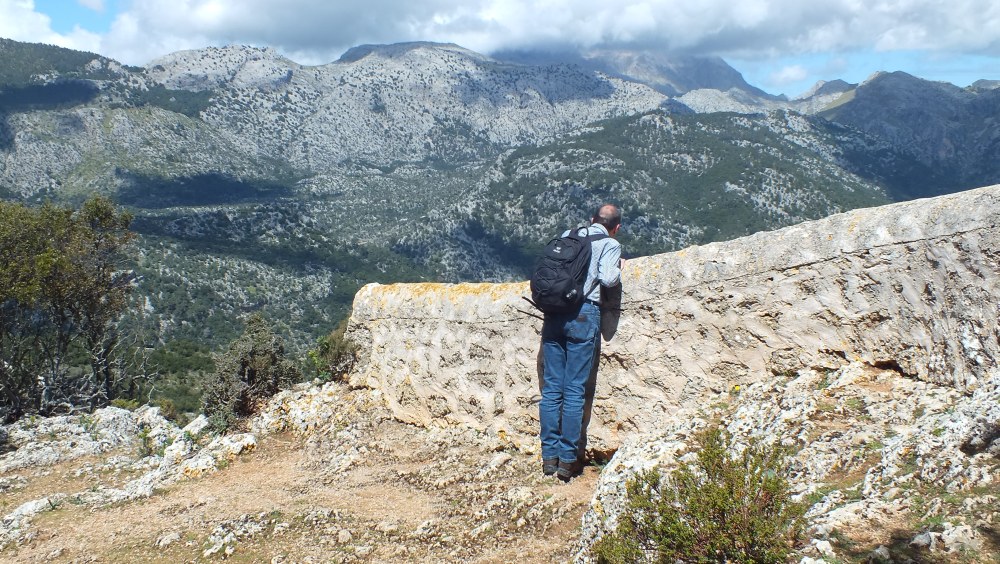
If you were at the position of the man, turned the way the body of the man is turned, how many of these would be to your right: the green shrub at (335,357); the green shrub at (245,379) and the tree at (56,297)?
0

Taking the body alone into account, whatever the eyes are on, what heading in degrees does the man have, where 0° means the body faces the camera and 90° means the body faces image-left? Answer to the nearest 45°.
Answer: approximately 225°

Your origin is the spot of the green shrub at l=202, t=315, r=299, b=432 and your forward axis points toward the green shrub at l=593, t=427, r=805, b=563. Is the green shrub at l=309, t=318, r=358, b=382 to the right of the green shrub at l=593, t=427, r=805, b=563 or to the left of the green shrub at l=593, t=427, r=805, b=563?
left

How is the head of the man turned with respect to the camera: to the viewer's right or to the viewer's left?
to the viewer's right

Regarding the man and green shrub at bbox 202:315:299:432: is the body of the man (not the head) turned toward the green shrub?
no

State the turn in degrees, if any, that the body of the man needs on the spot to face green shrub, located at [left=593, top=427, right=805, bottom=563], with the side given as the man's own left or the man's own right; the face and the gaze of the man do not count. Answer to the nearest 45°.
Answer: approximately 135° to the man's own right

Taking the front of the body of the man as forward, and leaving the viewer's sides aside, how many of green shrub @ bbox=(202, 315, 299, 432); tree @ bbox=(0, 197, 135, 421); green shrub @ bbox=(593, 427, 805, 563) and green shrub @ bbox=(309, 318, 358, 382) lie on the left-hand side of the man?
3

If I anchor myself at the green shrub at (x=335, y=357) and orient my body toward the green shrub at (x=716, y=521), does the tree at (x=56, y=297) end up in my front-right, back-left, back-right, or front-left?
back-right

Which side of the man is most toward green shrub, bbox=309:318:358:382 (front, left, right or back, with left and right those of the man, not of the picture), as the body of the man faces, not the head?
left

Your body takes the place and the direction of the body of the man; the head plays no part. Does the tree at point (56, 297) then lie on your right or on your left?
on your left
